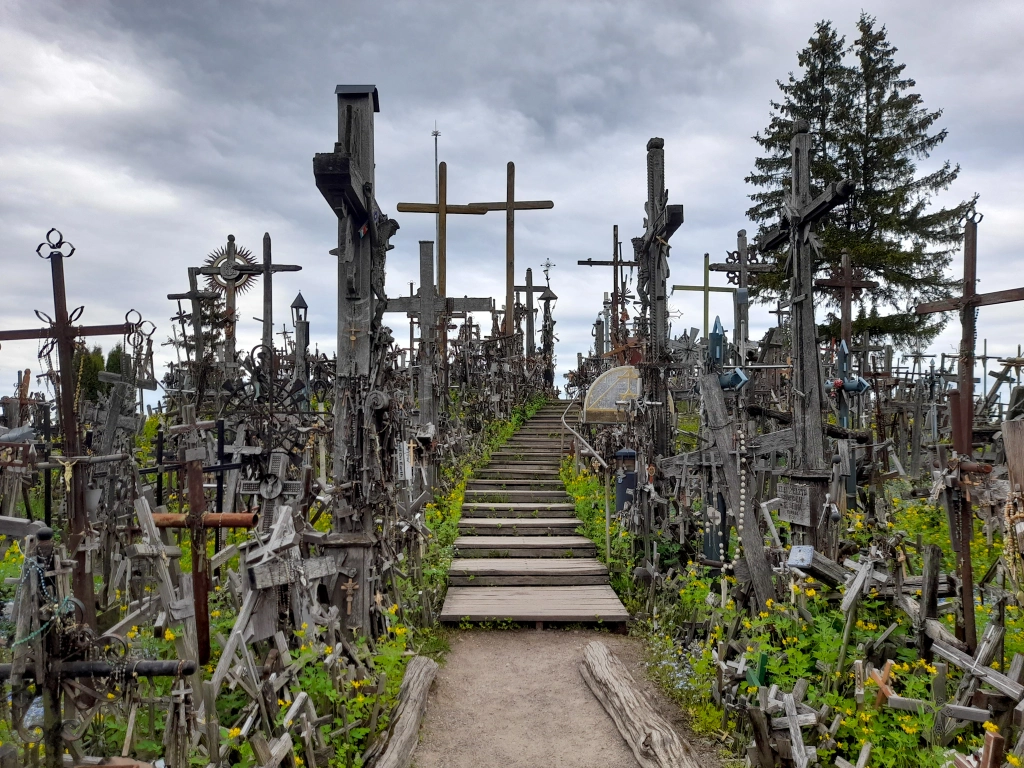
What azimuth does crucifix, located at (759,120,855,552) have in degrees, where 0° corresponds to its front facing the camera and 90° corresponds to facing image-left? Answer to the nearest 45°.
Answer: approximately 45°

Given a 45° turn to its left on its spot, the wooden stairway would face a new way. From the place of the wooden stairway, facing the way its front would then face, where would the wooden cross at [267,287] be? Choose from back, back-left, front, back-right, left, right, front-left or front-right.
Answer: back

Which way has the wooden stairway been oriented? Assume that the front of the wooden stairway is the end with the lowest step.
toward the camera

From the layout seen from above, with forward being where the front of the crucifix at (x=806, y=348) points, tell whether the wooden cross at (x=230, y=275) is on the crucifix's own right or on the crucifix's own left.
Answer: on the crucifix's own right

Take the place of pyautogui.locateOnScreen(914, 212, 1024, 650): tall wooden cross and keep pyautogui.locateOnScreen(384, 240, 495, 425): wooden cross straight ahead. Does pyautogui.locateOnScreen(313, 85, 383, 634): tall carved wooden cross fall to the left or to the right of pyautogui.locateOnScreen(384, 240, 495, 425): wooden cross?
left

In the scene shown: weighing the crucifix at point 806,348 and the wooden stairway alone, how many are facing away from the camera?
0

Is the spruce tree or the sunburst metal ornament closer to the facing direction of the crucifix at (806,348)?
the sunburst metal ornament

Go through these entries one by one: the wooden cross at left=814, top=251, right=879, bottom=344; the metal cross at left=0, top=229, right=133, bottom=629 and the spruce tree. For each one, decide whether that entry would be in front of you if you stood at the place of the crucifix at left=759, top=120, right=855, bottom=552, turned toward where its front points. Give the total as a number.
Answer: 1

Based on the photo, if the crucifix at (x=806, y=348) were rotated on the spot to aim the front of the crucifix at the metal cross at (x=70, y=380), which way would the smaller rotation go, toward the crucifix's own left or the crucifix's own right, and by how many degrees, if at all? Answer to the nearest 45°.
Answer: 0° — it already faces it

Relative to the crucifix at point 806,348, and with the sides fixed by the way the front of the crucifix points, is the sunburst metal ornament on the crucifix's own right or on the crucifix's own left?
on the crucifix's own right

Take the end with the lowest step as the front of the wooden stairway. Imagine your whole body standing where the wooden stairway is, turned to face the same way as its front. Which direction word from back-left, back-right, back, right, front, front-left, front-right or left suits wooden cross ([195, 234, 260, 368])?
back-right
